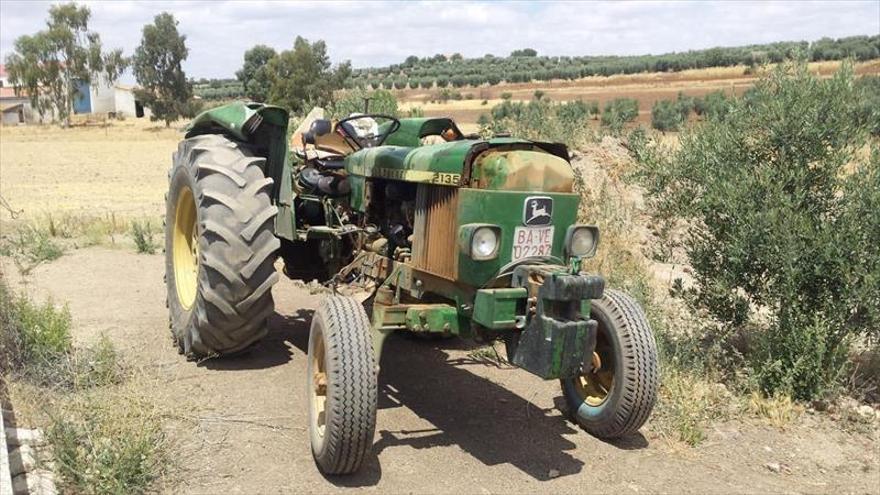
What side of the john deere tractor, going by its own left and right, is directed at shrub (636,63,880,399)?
left

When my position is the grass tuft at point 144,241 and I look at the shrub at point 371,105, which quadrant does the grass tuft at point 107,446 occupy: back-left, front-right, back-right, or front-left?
back-right

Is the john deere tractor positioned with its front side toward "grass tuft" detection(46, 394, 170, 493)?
no

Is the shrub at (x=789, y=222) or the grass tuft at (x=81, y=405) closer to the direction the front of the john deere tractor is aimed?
the shrub

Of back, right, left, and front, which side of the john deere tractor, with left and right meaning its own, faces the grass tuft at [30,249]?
back

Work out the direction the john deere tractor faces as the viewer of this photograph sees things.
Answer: facing the viewer and to the right of the viewer

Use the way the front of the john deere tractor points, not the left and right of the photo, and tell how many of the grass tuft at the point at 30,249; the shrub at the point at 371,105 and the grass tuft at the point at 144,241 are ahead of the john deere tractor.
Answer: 0

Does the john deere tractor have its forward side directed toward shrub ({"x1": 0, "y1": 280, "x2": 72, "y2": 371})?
no

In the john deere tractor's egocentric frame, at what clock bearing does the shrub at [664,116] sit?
The shrub is roughly at 8 o'clock from the john deere tractor.

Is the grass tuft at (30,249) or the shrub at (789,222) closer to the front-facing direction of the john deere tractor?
the shrub

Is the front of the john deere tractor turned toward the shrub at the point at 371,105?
no

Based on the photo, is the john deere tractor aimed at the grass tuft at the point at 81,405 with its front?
no
